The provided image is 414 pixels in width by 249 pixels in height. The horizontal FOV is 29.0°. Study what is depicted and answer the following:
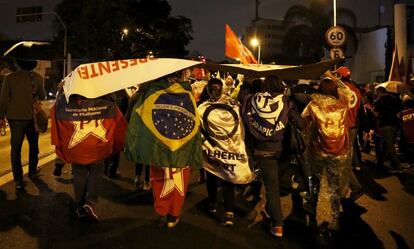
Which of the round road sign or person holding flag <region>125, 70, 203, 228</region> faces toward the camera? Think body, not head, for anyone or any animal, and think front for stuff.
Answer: the round road sign

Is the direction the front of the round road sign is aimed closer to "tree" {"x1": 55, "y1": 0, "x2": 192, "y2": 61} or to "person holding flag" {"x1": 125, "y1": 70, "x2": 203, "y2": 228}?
the person holding flag

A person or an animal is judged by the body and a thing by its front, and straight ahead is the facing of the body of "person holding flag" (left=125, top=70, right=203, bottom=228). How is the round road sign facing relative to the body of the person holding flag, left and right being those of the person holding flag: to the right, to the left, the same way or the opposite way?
the opposite way

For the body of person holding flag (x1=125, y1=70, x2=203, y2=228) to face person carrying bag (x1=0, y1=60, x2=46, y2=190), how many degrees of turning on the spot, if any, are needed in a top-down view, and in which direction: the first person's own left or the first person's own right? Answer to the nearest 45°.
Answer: approximately 45° to the first person's own left

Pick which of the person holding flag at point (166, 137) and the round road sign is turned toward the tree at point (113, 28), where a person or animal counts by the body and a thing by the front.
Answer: the person holding flag

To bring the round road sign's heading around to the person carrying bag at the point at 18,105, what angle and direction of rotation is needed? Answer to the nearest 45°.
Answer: approximately 45° to its right

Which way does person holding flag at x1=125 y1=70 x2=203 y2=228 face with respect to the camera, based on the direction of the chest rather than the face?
away from the camera

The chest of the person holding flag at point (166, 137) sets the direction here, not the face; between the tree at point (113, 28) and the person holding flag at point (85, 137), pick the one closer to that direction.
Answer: the tree

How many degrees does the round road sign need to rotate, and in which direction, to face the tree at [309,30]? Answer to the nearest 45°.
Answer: approximately 180°

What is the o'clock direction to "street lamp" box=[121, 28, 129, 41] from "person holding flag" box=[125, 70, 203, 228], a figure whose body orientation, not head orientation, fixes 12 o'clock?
The street lamp is roughly at 12 o'clock from the person holding flag.

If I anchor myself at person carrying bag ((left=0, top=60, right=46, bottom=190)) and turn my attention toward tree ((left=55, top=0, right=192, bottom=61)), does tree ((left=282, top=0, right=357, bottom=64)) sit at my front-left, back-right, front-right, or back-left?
front-right

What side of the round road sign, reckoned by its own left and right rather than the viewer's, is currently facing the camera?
front

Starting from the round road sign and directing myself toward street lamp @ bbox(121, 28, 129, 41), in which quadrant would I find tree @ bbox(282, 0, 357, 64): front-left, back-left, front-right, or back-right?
front-right

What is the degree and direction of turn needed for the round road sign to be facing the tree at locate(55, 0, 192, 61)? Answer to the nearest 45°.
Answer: approximately 135° to its right

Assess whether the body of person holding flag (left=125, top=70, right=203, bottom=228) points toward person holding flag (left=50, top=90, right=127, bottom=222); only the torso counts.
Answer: no

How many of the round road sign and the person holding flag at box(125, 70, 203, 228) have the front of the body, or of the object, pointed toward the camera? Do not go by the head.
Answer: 1

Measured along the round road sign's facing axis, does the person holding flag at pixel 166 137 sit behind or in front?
in front
